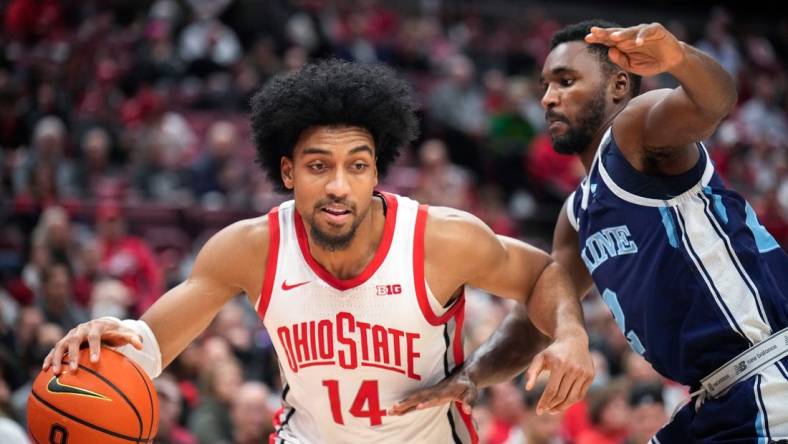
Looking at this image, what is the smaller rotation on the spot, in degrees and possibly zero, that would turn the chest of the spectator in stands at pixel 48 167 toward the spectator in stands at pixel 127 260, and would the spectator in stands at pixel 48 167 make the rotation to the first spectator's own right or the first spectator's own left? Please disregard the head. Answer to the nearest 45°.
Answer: approximately 45° to the first spectator's own left

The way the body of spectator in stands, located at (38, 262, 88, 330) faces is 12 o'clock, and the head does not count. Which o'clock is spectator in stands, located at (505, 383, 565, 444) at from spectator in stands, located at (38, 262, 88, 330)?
spectator in stands, located at (505, 383, 565, 444) is roughly at 10 o'clock from spectator in stands, located at (38, 262, 88, 330).

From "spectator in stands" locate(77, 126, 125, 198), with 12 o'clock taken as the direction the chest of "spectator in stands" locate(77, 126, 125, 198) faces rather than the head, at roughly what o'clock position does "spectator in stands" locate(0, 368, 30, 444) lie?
"spectator in stands" locate(0, 368, 30, 444) is roughly at 12 o'clock from "spectator in stands" locate(77, 126, 125, 198).

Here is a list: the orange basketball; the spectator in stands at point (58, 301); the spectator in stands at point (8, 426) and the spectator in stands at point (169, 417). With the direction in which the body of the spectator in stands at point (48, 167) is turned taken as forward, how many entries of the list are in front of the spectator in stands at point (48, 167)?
4

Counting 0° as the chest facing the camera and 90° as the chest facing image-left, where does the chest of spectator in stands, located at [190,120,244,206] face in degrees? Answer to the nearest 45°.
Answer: approximately 0°

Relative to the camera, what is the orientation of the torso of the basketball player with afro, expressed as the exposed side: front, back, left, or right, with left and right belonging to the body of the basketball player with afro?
front
